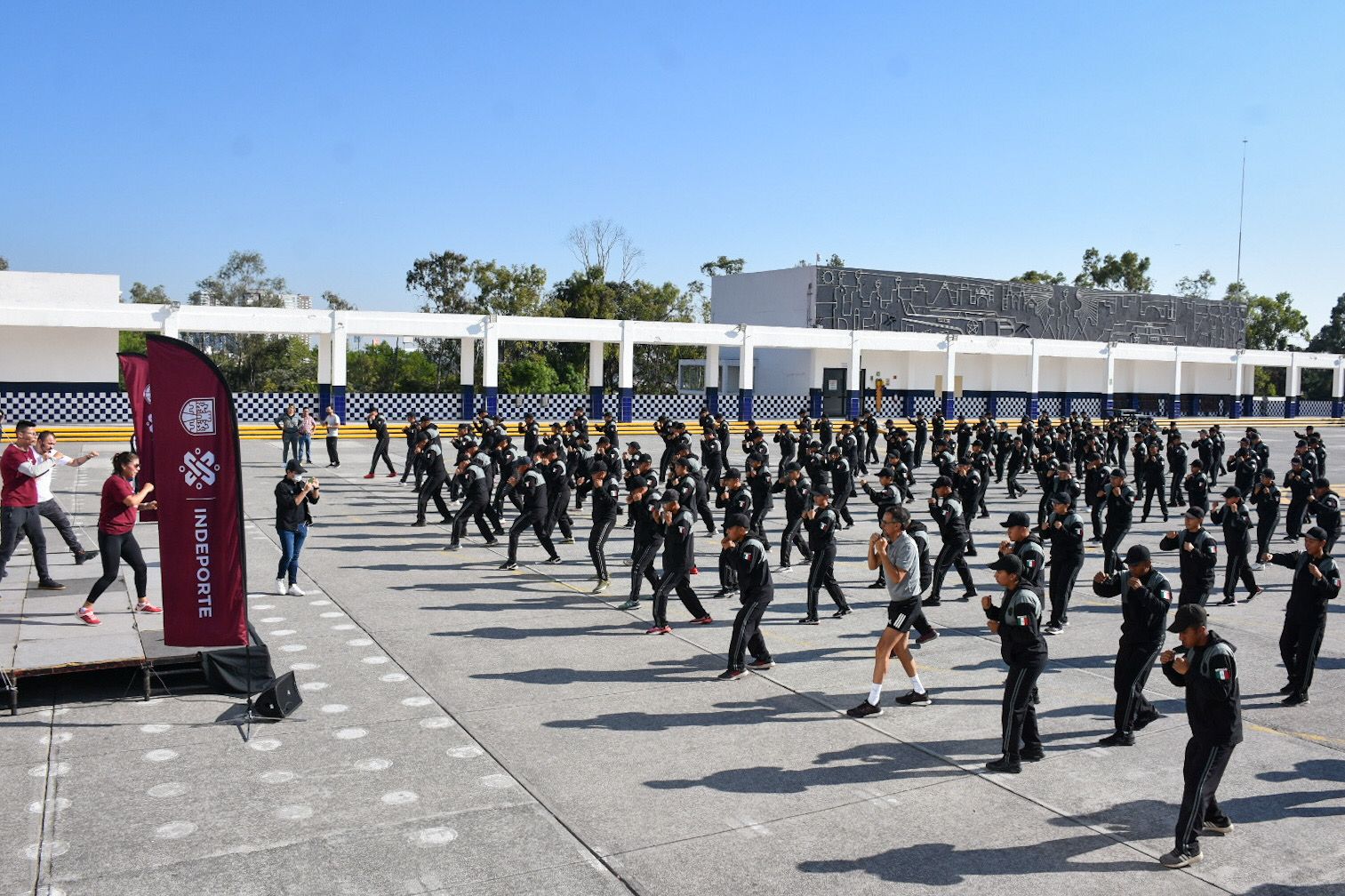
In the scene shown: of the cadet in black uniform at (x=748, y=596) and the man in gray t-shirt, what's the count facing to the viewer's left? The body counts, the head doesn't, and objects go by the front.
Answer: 2

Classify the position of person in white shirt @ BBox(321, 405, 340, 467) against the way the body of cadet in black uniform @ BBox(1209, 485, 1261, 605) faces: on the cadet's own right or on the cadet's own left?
on the cadet's own right

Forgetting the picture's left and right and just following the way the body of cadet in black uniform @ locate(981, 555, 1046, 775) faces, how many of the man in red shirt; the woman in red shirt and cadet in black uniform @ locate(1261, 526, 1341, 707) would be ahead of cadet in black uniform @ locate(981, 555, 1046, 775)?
2

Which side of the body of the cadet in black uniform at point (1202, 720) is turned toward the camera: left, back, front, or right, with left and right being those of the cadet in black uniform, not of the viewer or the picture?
left

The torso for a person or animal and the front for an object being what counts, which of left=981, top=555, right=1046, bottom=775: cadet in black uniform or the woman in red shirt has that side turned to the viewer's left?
the cadet in black uniform

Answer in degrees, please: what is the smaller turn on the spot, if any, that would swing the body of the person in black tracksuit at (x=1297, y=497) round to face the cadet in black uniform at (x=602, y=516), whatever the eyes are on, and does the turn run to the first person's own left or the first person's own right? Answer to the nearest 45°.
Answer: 0° — they already face them

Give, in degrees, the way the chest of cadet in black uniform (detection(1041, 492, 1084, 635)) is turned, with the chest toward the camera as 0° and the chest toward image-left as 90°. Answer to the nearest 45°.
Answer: approximately 45°

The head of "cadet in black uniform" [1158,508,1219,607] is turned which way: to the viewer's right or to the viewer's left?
to the viewer's left

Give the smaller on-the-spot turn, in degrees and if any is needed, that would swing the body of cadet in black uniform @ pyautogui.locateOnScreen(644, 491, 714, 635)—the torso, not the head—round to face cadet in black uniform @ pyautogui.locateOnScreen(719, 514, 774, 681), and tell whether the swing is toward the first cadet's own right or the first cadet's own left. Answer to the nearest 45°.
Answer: approximately 90° to the first cadet's own left

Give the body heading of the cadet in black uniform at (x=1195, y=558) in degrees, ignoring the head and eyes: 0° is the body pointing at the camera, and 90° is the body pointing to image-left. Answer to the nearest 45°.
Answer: approximately 45°

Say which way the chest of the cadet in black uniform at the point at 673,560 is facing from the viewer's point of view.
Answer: to the viewer's left

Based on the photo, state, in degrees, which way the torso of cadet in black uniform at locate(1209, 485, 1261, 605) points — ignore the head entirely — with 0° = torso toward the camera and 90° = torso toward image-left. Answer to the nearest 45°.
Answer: approximately 45°

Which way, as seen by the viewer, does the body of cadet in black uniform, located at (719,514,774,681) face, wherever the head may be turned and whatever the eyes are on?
to the viewer's left

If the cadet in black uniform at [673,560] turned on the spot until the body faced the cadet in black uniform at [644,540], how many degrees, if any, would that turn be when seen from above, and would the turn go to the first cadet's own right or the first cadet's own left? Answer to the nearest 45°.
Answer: approximately 90° to the first cadet's own right

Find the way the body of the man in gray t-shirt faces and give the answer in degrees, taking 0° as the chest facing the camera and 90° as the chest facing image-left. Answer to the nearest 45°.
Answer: approximately 90°

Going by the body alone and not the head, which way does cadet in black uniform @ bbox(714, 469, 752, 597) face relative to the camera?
to the viewer's left

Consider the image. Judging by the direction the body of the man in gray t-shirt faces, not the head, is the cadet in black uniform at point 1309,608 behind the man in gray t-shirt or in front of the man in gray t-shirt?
behind

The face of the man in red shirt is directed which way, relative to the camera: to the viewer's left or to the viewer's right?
to the viewer's right
